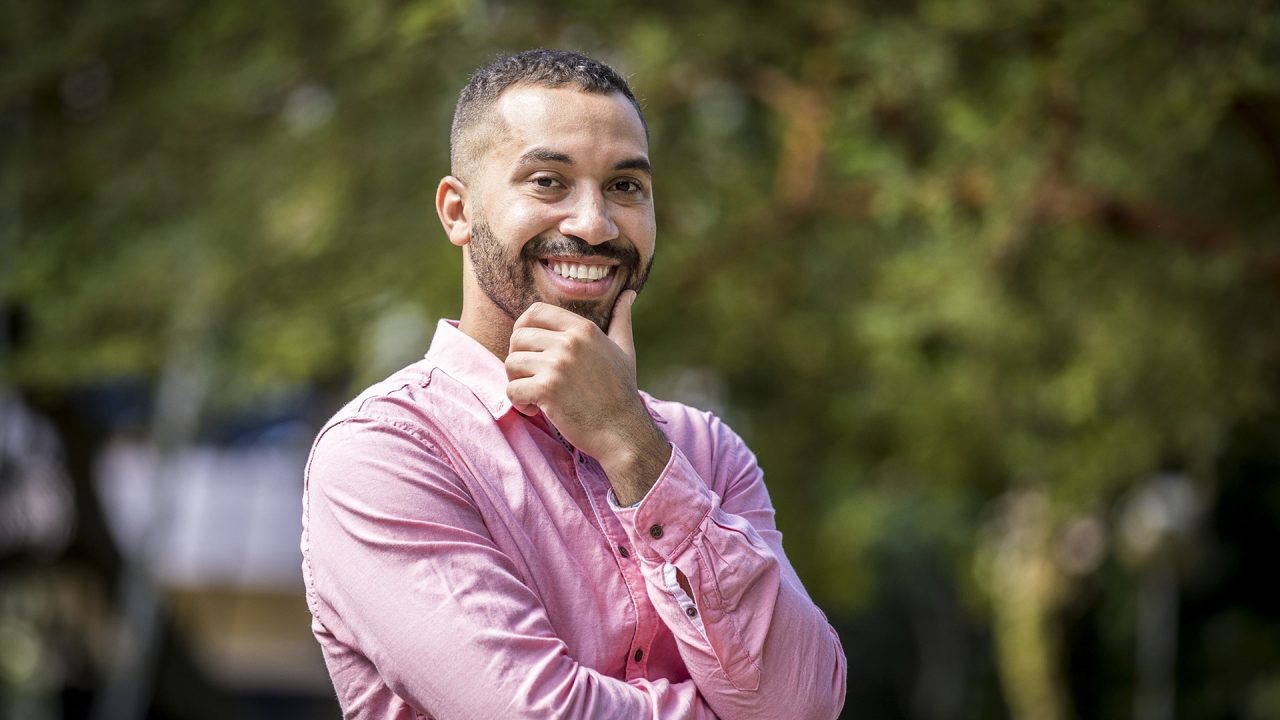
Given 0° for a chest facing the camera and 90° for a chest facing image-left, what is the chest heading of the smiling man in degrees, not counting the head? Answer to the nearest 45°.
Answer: approximately 315°
